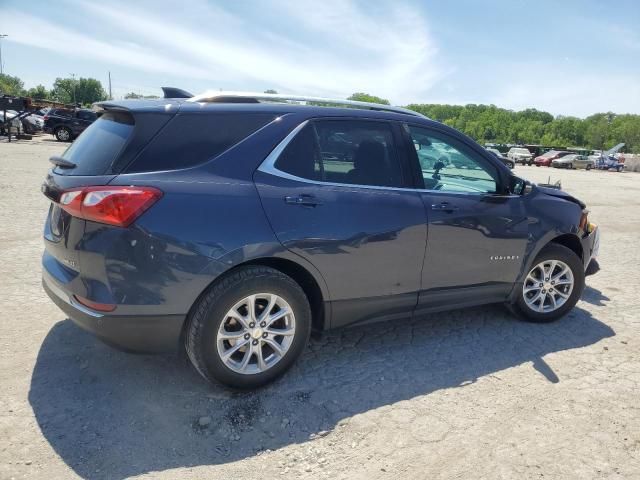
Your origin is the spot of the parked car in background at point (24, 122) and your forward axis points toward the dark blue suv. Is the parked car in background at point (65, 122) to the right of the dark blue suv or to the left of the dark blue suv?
left

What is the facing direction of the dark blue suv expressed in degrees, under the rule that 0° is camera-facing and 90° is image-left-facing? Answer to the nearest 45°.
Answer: approximately 225°

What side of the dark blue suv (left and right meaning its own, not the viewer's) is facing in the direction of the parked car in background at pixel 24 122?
left

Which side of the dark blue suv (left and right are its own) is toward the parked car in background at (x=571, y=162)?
front

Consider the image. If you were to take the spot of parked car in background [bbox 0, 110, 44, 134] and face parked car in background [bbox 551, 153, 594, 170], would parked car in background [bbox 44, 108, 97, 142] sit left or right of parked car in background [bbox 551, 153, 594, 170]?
right

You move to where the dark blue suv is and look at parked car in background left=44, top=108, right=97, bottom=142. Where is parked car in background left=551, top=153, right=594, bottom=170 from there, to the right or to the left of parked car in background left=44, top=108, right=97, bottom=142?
right

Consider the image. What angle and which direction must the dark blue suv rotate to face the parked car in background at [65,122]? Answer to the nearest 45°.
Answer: approximately 90° to its left

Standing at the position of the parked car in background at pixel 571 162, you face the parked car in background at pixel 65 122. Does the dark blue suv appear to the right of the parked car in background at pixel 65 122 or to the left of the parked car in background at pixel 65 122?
left
